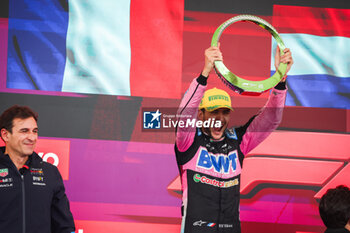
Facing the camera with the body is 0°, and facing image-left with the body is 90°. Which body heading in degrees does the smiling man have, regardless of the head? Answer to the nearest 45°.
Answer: approximately 0°

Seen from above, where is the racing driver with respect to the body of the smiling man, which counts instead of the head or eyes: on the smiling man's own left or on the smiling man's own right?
on the smiling man's own left
